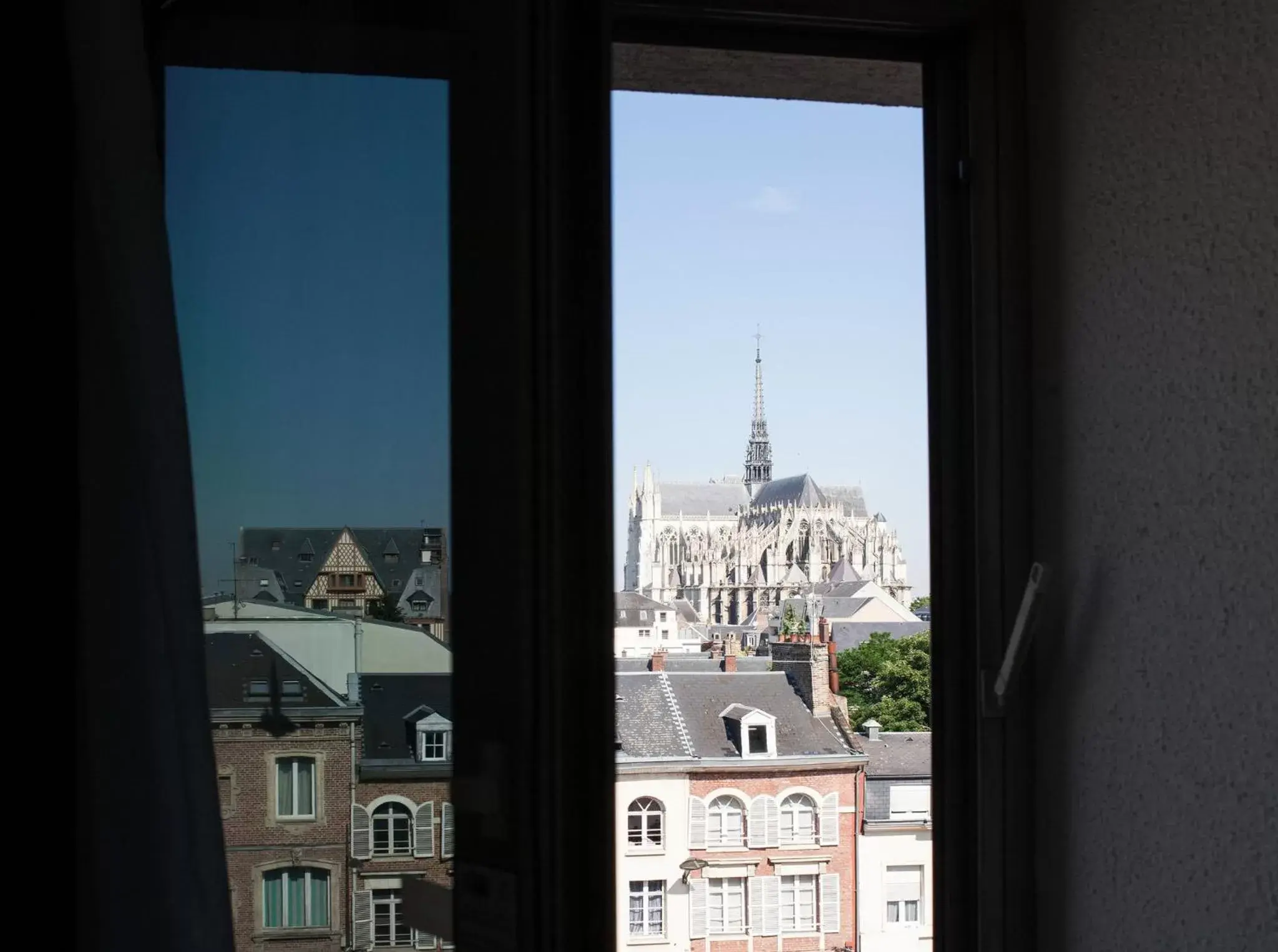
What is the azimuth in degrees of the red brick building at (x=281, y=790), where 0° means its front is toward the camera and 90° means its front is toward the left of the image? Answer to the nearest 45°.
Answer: approximately 0°

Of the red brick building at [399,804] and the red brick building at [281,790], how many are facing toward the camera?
2

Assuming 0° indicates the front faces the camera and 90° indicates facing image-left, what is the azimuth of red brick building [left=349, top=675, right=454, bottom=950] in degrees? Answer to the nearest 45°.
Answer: approximately 0°
